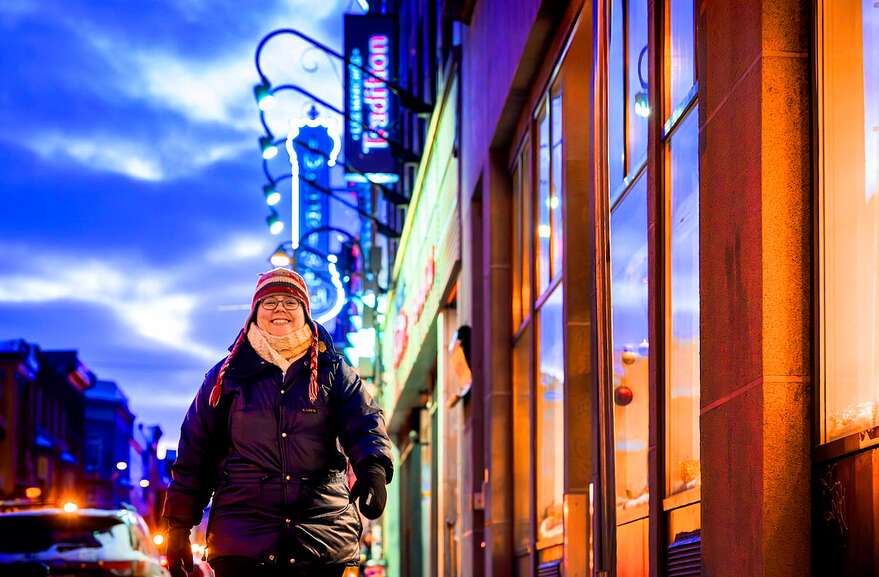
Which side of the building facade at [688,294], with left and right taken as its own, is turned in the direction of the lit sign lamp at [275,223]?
right

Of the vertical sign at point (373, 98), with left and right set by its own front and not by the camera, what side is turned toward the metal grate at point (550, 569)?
front

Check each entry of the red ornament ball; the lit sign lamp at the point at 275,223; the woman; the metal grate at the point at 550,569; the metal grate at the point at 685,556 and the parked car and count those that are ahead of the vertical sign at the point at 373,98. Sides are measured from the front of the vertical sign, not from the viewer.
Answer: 5

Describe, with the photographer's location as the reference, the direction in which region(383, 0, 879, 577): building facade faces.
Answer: facing to the left of the viewer

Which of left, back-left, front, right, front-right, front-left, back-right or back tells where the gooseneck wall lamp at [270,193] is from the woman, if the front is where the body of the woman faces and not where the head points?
back

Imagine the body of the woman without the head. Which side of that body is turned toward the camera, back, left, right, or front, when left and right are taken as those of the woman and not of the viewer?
front

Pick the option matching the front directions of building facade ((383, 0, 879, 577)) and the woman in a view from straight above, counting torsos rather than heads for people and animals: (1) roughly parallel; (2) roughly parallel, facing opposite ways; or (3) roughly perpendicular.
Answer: roughly perpendicular

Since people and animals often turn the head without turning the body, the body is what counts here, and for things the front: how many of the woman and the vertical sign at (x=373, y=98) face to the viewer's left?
0

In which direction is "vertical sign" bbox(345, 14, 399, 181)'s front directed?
toward the camera

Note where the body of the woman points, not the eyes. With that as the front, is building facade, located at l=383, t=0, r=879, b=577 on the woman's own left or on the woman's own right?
on the woman's own left

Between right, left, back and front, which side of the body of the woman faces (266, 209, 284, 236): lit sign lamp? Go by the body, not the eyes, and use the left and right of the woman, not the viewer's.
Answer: back
